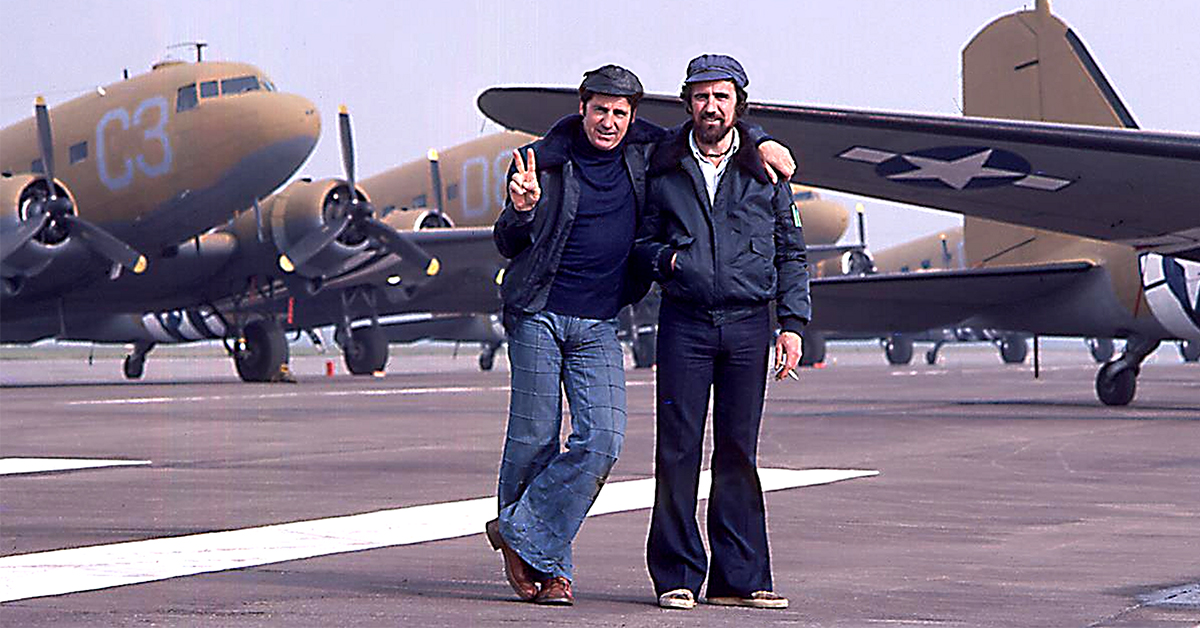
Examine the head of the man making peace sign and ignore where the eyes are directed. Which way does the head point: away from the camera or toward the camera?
toward the camera

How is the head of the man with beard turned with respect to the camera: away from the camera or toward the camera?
toward the camera

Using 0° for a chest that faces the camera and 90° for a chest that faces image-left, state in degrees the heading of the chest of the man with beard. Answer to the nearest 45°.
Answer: approximately 0°
